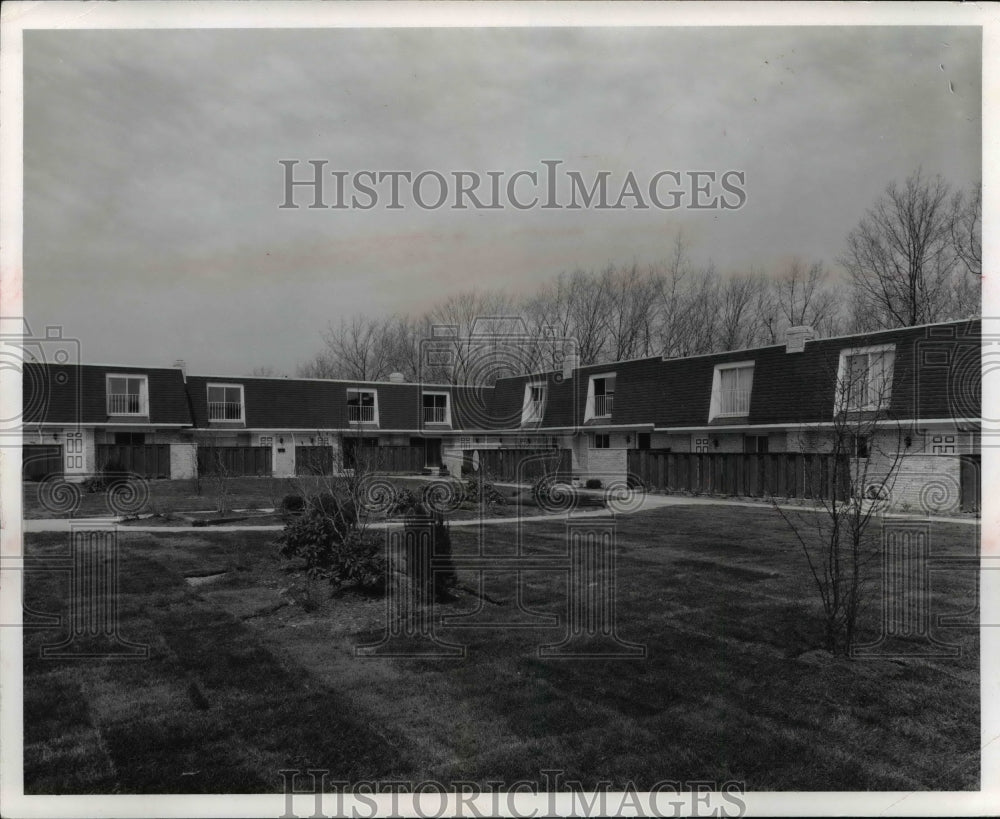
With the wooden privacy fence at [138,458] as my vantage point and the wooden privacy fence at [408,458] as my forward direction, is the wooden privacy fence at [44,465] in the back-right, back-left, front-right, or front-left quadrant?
back-right

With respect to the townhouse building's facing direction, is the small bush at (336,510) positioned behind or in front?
in front

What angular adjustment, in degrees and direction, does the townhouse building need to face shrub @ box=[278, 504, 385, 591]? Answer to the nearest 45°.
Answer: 0° — it already faces it

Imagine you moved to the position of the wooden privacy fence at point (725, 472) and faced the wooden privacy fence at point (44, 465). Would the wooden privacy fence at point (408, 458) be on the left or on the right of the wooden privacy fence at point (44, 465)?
right

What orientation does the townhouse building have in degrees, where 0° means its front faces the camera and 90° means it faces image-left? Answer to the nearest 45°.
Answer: approximately 0°
